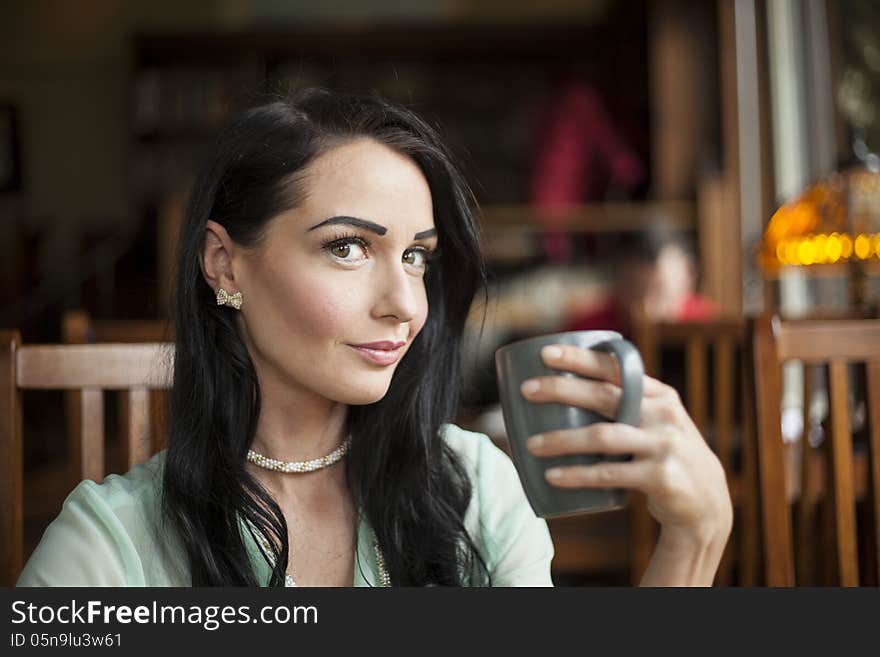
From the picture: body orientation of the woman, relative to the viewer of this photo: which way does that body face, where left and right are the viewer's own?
facing the viewer and to the right of the viewer

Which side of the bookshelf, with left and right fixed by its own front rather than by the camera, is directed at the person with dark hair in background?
front

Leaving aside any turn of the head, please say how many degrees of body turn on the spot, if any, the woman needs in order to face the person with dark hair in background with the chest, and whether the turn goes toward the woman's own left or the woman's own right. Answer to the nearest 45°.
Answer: approximately 135° to the woman's own left

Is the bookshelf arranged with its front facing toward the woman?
yes

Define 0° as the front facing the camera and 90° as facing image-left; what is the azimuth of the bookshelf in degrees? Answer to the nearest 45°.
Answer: approximately 0°

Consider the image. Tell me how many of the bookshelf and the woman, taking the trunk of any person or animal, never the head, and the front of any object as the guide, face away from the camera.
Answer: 0

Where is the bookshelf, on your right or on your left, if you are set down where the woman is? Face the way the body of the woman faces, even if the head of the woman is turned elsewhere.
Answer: on your left
